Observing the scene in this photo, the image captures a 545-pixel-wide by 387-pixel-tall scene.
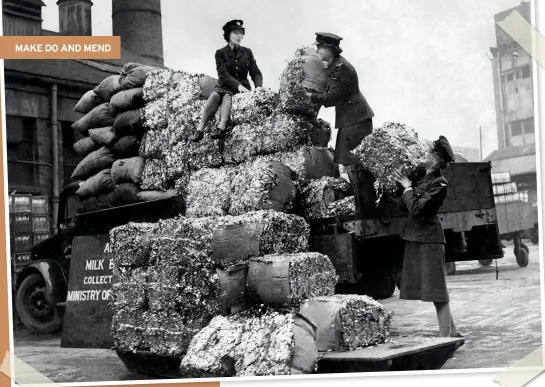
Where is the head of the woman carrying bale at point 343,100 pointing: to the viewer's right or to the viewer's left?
to the viewer's left

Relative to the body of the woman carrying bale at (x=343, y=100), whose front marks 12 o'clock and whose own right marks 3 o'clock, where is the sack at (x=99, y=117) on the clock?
The sack is roughly at 1 o'clock from the woman carrying bale.

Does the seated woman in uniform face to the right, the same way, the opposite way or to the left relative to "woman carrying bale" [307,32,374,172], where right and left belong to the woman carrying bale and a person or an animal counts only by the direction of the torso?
to the left

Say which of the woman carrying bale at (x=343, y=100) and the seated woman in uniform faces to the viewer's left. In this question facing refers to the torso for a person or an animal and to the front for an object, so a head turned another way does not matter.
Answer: the woman carrying bale

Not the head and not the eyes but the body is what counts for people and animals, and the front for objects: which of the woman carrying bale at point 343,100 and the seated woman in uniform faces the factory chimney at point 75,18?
the woman carrying bale

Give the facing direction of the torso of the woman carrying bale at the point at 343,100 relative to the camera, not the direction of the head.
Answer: to the viewer's left

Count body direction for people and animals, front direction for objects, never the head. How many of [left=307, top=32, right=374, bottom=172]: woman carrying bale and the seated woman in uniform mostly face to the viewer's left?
1

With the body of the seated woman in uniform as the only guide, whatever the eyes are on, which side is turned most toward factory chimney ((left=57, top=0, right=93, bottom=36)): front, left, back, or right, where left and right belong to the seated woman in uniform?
back

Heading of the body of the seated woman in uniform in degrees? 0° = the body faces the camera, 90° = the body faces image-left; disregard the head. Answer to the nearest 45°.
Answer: approximately 0°

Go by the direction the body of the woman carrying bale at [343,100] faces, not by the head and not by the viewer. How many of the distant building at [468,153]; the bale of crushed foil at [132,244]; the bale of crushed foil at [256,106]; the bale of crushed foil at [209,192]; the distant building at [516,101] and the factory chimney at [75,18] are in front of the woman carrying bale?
4
